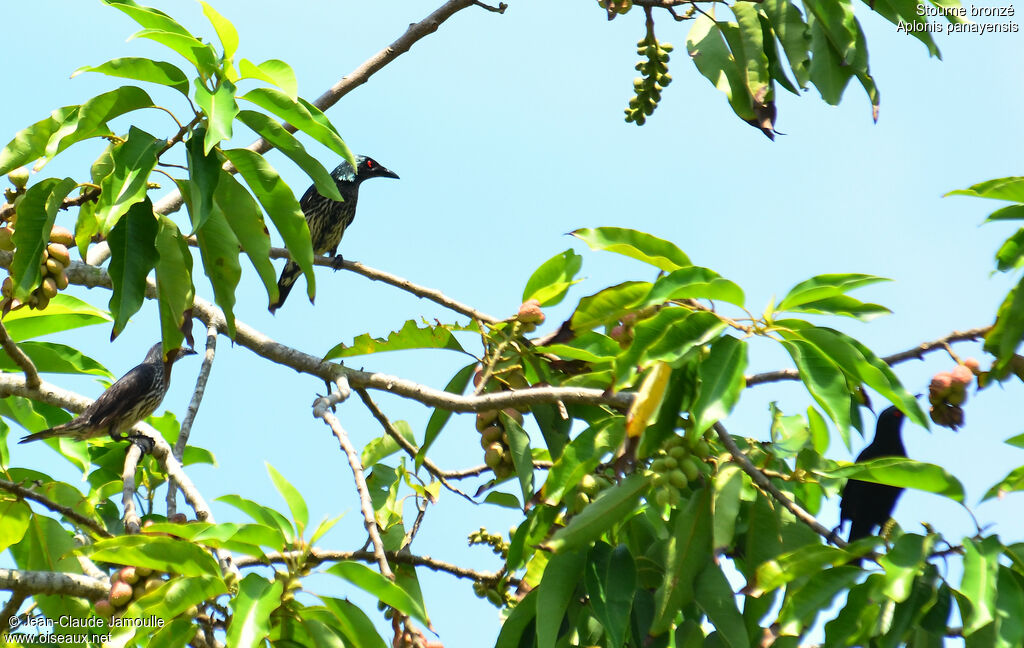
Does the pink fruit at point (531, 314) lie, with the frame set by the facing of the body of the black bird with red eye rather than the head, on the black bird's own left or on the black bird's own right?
on the black bird's own left

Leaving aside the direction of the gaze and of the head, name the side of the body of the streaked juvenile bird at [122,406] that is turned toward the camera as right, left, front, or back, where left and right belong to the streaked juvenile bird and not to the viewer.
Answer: right

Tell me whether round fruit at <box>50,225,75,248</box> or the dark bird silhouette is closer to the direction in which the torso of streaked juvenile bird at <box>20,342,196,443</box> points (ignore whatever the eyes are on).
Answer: the dark bird silhouette

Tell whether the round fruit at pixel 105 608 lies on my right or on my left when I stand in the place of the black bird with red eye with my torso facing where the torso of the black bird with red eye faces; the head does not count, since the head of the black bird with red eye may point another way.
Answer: on my right

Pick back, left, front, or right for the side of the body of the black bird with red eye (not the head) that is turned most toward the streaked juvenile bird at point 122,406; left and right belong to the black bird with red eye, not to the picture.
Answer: right

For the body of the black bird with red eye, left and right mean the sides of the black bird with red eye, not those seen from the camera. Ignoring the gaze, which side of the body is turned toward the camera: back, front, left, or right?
right

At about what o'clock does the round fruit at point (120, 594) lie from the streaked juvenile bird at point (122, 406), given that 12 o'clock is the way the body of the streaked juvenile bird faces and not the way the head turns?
The round fruit is roughly at 3 o'clock from the streaked juvenile bird.

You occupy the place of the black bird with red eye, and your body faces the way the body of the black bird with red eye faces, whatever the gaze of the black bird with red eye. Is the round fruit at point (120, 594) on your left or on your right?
on your right
